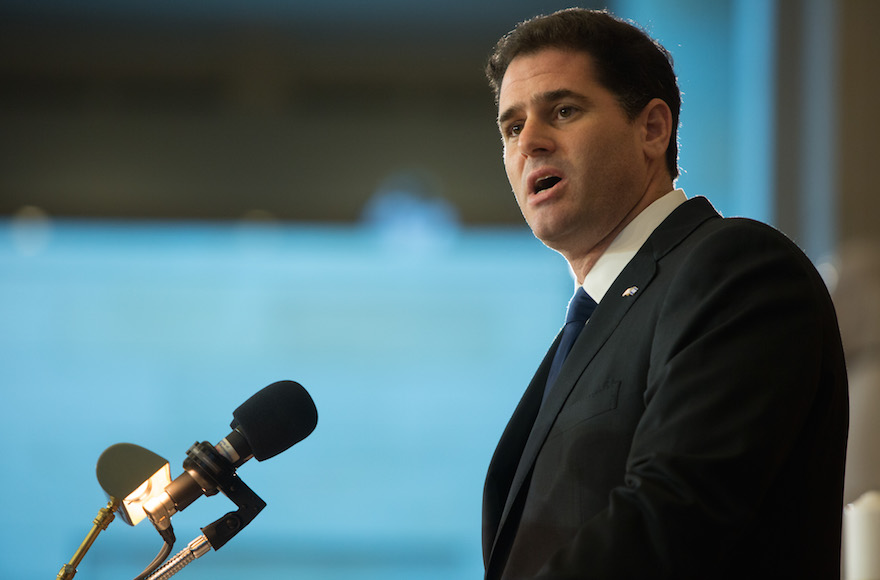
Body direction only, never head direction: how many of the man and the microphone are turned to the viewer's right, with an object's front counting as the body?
1

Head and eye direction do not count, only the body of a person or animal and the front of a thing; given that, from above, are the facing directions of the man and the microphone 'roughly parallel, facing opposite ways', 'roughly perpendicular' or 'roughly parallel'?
roughly parallel, facing opposite ways

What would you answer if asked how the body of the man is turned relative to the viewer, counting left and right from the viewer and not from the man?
facing the viewer and to the left of the viewer

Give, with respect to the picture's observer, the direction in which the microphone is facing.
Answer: facing to the right of the viewer

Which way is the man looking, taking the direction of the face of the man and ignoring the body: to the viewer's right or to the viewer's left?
to the viewer's left
